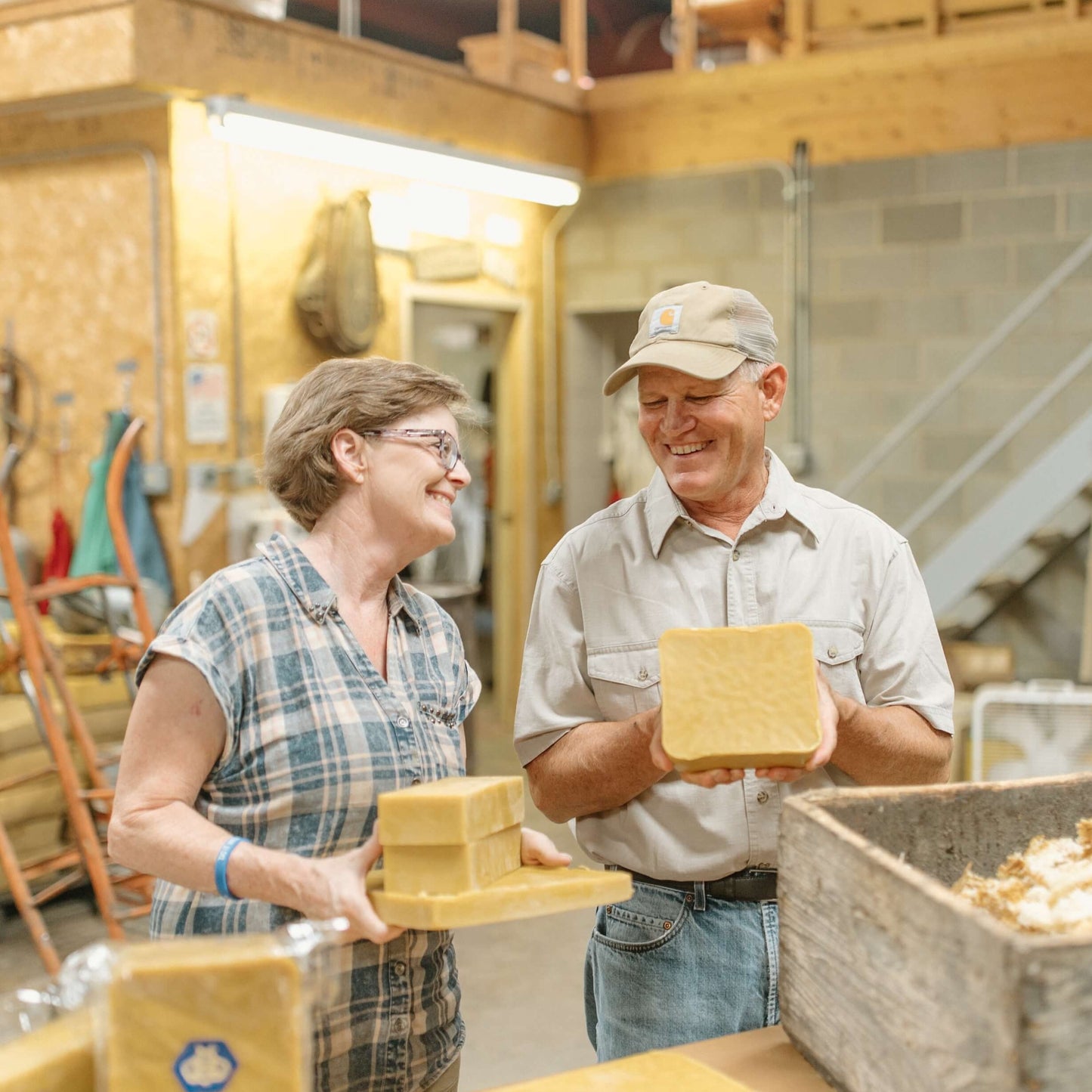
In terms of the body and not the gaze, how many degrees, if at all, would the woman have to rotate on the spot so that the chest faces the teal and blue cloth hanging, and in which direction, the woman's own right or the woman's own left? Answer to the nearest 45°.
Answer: approximately 135° to the woman's own left

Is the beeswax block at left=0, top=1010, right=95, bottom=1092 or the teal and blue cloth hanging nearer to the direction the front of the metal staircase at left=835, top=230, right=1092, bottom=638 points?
the teal and blue cloth hanging

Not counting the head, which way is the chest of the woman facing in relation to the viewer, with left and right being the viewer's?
facing the viewer and to the right of the viewer

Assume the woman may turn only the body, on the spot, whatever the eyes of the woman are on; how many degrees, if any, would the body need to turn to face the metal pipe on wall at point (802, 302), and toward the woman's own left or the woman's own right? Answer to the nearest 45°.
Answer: approximately 90° to the woman's own left

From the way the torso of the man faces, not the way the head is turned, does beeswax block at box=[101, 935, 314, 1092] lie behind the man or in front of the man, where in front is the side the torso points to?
in front

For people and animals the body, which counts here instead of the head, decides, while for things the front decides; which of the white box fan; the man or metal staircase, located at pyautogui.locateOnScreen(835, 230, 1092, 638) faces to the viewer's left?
the metal staircase

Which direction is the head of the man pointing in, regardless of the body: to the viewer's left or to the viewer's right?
to the viewer's left

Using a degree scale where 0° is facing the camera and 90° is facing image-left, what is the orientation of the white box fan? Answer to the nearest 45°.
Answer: approximately 0°

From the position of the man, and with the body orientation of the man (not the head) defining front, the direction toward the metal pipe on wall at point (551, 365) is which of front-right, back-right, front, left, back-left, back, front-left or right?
back

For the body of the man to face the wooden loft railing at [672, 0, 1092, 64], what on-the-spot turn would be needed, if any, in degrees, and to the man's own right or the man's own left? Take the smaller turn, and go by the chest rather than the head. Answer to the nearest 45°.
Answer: approximately 180°

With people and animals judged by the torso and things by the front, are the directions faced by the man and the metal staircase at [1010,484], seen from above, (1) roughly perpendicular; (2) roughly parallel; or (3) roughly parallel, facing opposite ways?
roughly perpendicular

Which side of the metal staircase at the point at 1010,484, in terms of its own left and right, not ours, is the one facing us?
left

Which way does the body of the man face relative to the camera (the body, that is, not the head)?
toward the camera

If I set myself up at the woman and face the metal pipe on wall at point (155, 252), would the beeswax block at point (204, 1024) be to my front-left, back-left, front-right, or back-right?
back-left
